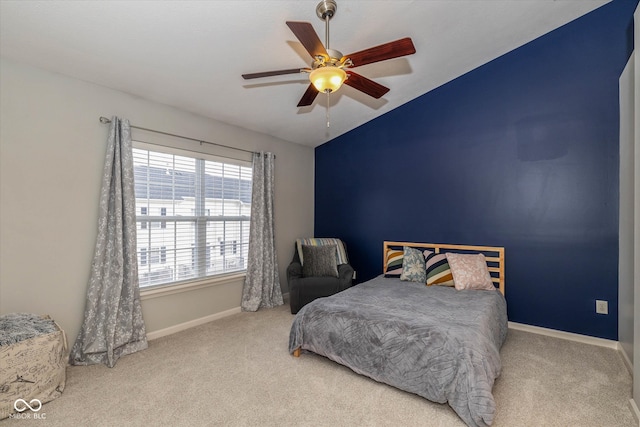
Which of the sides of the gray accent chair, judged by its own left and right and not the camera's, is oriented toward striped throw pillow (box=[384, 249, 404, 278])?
left

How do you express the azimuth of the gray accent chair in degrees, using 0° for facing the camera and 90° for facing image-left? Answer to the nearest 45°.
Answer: approximately 0°

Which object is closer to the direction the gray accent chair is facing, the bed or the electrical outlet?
the bed

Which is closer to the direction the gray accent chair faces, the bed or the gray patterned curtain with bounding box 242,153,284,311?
the bed

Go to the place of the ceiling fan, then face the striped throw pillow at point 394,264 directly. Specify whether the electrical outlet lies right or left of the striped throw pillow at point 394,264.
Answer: right

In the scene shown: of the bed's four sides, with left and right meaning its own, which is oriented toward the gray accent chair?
right

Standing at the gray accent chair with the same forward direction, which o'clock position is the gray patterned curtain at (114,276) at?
The gray patterned curtain is roughly at 2 o'clock from the gray accent chair.
